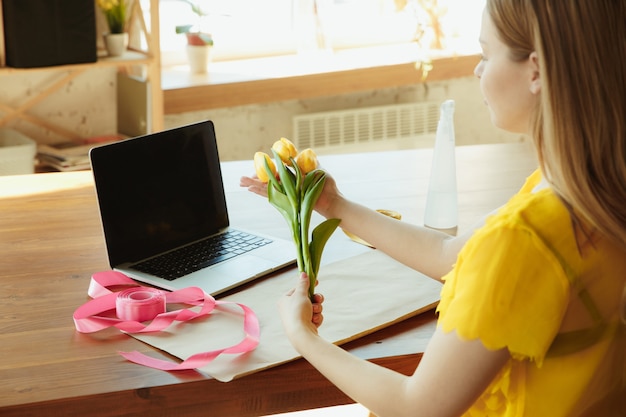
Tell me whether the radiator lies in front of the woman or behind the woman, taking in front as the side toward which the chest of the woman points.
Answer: in front

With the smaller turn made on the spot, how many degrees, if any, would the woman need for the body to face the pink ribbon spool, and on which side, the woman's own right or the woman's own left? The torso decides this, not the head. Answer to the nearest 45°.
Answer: approximately 45° to the woman's own left

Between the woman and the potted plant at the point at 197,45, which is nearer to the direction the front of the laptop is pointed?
the woman

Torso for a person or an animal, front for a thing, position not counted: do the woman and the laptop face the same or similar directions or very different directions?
very different directions

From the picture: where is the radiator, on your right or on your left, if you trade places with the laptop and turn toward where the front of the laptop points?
on your left

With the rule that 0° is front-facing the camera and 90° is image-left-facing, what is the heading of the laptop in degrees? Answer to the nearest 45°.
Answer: approximately 315°

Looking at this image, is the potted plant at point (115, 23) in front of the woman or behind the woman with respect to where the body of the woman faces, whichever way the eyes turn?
in front

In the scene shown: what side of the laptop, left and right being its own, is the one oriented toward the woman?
front

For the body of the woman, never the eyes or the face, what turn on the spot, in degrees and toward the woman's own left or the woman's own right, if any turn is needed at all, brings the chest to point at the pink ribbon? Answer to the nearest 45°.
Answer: approximately 45° to the woman's own left

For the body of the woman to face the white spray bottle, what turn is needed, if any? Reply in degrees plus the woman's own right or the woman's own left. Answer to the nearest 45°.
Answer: approximately 45° to the woman's own right

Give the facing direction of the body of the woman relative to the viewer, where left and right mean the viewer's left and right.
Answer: facing away from the viewer and to the left of the viewer
